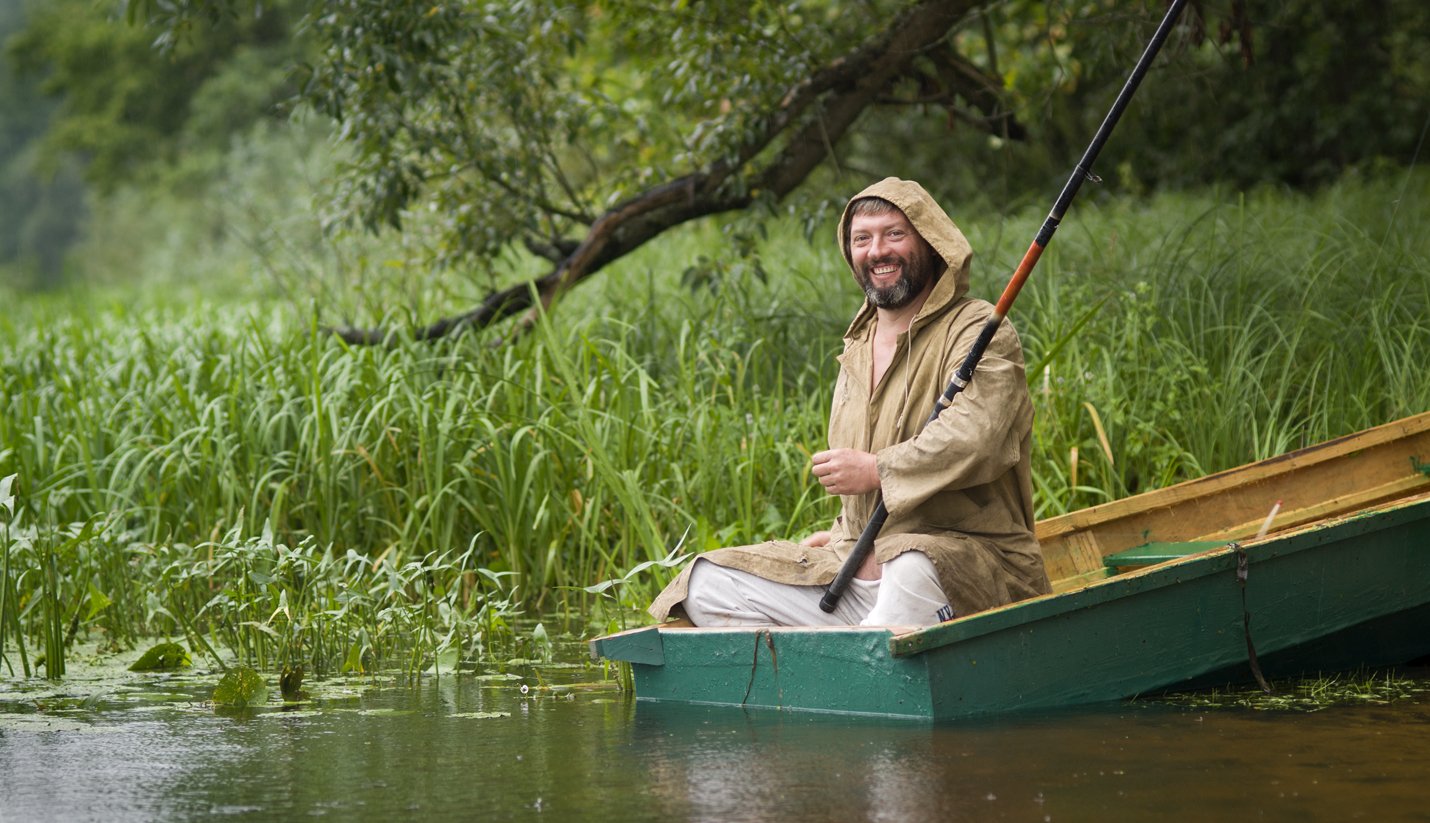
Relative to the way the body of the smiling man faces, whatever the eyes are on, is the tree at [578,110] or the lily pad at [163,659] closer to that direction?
the lily pad

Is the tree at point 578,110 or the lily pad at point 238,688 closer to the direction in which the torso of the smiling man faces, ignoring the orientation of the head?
the lily pad

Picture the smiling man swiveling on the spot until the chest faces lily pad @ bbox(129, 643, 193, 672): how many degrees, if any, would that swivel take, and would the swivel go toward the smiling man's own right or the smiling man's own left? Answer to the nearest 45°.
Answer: approximately 45° to the smiling man's own right

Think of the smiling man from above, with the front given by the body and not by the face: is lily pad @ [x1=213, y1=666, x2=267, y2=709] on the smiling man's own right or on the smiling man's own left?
on the smiling man's own right

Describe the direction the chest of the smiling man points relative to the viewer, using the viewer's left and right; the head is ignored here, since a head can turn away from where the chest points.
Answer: facing the viewer and to the left of the viewer

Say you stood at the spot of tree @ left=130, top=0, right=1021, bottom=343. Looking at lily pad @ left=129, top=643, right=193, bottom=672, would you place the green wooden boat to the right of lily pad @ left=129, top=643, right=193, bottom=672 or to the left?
left

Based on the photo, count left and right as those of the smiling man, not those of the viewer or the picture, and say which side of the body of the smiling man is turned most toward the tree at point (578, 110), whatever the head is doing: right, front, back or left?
right
